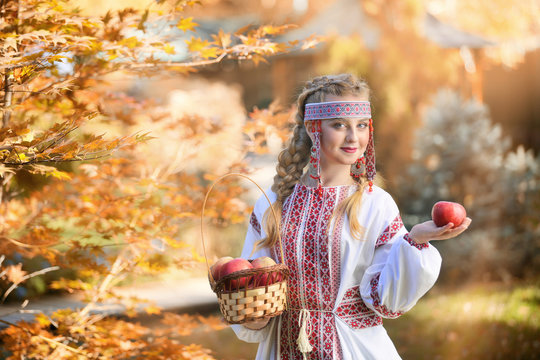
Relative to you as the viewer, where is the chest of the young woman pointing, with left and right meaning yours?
facing the viewer
